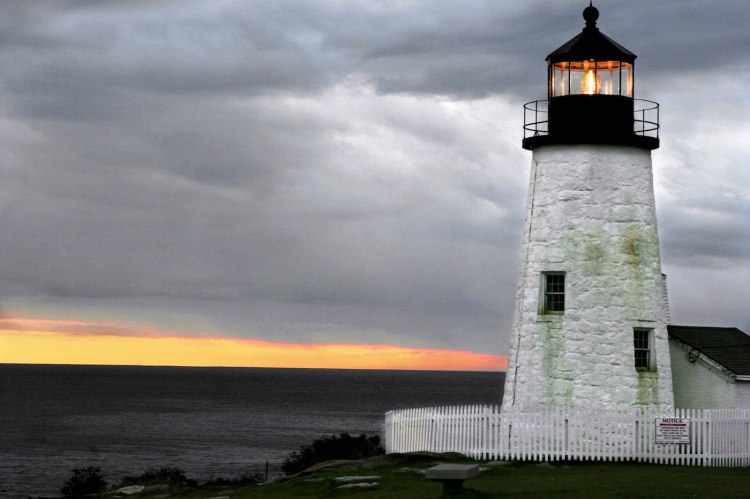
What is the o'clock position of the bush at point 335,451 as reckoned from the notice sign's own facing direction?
The bush is roughly at 4 o'clock from the notice sign.

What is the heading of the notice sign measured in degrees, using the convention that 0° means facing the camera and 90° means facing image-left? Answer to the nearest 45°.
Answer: approximately 0°

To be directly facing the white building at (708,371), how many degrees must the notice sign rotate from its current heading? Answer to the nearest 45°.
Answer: approximately 180°
